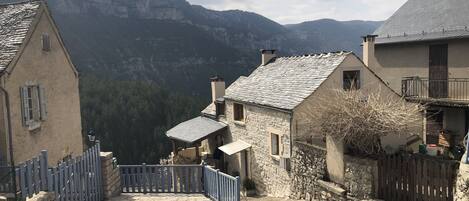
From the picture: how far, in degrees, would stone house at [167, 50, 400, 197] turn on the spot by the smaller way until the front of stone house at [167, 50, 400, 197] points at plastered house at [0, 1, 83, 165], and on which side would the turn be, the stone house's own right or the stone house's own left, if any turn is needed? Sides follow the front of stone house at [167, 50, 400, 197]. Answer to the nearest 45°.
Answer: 0° — it already faces it

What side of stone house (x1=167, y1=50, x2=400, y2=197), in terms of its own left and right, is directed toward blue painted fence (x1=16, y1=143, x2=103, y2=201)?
front

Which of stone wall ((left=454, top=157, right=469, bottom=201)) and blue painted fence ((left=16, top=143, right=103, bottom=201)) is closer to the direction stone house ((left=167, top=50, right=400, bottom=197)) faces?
the blue painted fence

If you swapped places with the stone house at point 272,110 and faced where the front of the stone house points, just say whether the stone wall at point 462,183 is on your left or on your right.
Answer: on your left

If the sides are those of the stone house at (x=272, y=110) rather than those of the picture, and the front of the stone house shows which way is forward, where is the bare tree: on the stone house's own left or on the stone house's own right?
on the stone house's own left

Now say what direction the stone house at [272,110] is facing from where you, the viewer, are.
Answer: facing the viewer and to the left of the viewer

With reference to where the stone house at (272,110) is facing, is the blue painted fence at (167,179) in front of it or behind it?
in front

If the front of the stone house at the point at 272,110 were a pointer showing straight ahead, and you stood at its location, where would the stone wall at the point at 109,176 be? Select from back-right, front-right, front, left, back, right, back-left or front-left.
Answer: front

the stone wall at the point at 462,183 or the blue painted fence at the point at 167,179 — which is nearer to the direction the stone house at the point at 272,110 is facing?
the blue painted fence

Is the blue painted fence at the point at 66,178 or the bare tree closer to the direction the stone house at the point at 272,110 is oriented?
the blue painted fence
